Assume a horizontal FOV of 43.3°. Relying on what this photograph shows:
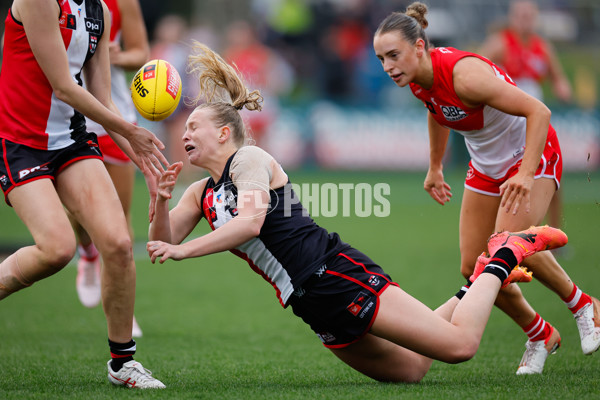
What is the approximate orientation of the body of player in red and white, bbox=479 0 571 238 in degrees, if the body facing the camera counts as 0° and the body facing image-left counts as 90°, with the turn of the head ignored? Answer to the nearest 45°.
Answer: approximately 0°

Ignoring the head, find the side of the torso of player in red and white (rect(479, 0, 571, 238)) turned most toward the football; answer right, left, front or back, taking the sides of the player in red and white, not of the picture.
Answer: front

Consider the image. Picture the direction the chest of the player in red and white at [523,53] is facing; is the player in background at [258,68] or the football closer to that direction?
the football

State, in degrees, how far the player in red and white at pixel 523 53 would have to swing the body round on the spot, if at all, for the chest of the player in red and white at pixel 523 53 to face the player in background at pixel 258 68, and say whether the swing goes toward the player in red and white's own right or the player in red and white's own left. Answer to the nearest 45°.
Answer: approximately 135° to the player in red and white's own right
